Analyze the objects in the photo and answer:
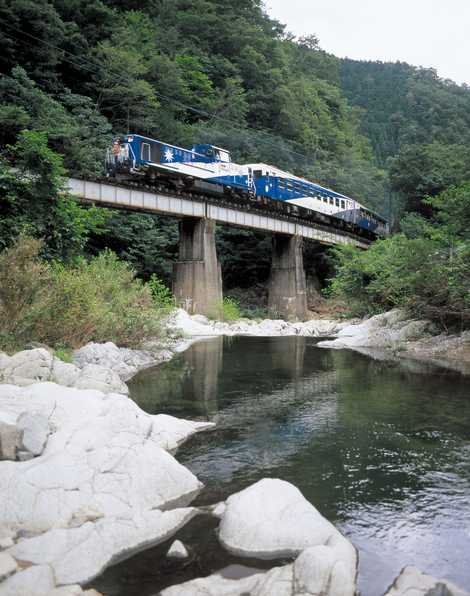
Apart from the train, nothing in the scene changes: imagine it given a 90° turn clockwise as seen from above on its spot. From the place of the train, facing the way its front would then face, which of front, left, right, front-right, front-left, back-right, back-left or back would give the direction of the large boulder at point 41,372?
back-left

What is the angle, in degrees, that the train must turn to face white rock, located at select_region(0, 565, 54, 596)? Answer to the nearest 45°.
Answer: approximately 45° to its left

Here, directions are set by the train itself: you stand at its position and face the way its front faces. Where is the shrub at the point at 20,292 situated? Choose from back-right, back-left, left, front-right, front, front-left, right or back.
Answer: front-left

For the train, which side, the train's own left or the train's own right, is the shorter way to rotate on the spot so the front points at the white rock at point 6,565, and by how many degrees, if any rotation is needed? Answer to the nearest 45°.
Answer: approximately 45° to the train's own left

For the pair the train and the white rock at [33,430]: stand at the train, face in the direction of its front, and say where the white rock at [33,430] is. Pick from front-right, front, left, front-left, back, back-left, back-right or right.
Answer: front-left

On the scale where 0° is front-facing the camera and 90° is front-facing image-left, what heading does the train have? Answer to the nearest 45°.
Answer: approximately 45°

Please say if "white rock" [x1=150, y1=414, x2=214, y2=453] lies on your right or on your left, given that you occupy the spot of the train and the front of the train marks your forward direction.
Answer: on your left

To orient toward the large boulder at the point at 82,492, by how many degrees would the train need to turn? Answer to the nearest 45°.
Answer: approximately 45° to its left

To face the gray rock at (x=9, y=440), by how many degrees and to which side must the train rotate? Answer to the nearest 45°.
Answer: approximately 45° to its left

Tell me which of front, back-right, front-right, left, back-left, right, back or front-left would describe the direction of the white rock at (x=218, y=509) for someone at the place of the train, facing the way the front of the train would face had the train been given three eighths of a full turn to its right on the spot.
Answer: back

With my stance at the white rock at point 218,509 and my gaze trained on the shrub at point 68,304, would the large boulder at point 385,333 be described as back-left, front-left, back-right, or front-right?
front-right

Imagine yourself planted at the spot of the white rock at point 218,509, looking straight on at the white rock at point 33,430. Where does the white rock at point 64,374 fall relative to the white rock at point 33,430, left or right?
right

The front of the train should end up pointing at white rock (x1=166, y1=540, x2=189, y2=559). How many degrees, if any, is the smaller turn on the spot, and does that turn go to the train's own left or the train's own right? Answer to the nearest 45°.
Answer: approximately 45° to the train's own left
